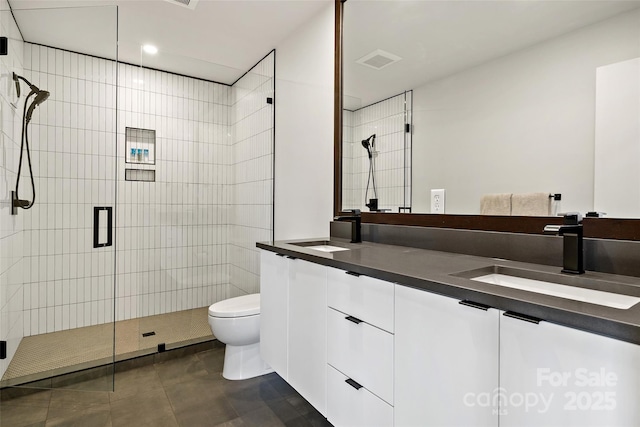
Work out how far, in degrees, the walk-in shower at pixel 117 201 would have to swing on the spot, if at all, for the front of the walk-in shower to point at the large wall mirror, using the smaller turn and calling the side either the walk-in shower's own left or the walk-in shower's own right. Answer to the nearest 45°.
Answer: approximately 45° to the walk-in shower's own left

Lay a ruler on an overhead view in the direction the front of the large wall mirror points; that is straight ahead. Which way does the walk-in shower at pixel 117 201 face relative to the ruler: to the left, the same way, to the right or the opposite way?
to the left

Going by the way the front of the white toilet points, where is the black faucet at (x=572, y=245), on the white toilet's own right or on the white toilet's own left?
on the white toilet's own left

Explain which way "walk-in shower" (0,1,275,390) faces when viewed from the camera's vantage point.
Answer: facing the viewer

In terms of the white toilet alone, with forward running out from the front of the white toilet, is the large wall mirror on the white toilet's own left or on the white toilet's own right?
on the white toilet's own left

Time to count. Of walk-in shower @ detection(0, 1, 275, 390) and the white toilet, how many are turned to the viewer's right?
0

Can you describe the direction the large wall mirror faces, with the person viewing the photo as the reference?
facing the viewer and to the left of the viewer

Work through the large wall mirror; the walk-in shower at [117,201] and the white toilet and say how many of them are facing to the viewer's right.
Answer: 0

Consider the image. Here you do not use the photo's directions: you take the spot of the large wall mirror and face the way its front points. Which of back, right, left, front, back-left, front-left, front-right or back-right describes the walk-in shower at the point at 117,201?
front-right

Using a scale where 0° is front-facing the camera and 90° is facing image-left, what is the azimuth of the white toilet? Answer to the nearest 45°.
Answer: approximately 45°
